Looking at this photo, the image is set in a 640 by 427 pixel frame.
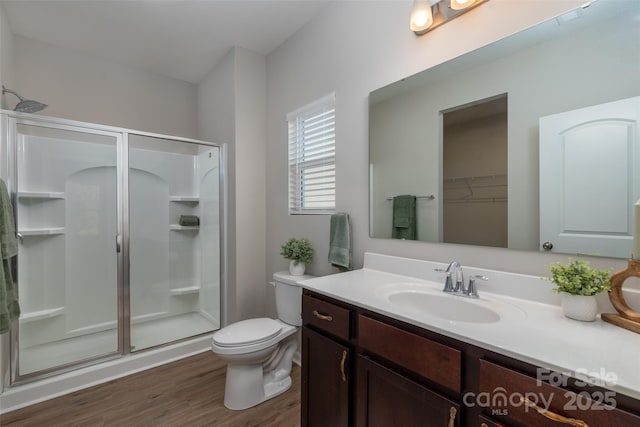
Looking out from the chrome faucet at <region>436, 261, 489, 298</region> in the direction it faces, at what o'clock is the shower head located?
The shower head is roughly at 1 o'clock from the chrome faucet.

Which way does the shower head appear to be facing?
to the viewer's right

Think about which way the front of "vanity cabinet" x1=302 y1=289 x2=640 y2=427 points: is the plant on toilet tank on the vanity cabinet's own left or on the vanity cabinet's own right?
on the vanity cabinet's own right

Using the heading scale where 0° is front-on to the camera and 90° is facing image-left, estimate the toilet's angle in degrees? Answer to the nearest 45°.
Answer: approximately 45°

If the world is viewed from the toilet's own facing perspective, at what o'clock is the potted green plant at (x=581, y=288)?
The potted green plant is roughly at 9 o'clock from the toilet.

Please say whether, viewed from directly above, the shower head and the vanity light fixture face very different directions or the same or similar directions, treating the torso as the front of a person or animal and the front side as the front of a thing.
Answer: very different directions

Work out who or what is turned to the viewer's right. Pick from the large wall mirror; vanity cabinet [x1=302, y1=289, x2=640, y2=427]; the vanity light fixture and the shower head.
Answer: the shower head

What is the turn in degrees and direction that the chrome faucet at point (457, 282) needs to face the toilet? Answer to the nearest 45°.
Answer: approximately 45° to its right

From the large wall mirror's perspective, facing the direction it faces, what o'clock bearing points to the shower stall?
The shower stall is roughly at 1 o'clock from the large wall mirror.

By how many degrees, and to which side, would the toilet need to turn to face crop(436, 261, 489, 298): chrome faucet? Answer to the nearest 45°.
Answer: approximately 90° to its left
